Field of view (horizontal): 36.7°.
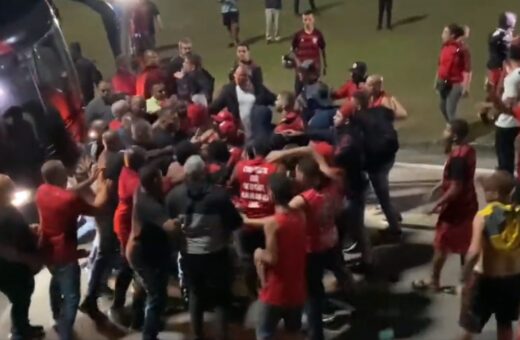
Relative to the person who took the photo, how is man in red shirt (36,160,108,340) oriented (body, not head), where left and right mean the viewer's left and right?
facing away from the viewer and to the right of the viewer

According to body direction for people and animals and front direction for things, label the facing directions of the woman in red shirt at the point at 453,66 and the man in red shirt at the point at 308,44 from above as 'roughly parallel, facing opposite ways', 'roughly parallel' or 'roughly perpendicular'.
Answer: roughly perpendicular

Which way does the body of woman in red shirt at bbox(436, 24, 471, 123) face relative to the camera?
to the viewer's left

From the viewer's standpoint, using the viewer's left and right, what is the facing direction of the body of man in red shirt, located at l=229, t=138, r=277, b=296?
facing away from the viewer

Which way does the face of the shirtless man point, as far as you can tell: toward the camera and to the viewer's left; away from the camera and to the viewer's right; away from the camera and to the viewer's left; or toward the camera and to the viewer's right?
away from the camera and to the viewer's left

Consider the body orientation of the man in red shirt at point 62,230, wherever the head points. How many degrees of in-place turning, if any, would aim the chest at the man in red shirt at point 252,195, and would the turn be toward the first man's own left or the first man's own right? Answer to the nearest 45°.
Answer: approximately 45° to the first man's own right

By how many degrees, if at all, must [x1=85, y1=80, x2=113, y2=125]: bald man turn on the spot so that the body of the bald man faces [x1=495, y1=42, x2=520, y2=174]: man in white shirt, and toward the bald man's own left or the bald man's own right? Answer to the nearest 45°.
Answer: approximately 45° to the bald man's own left

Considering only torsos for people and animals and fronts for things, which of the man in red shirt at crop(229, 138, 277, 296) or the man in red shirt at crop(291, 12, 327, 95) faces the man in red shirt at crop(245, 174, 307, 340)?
the man in red shirt at crop(291, 12, 327, 95)

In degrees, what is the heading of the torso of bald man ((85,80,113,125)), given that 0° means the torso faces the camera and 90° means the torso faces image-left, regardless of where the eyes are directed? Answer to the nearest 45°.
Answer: approximately 315°

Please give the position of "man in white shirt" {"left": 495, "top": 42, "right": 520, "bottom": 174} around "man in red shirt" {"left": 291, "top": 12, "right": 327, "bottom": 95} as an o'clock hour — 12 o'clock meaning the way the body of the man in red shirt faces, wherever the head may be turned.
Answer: The man in white shirt is roughly at 11 o'clock from the man in red shirt.
